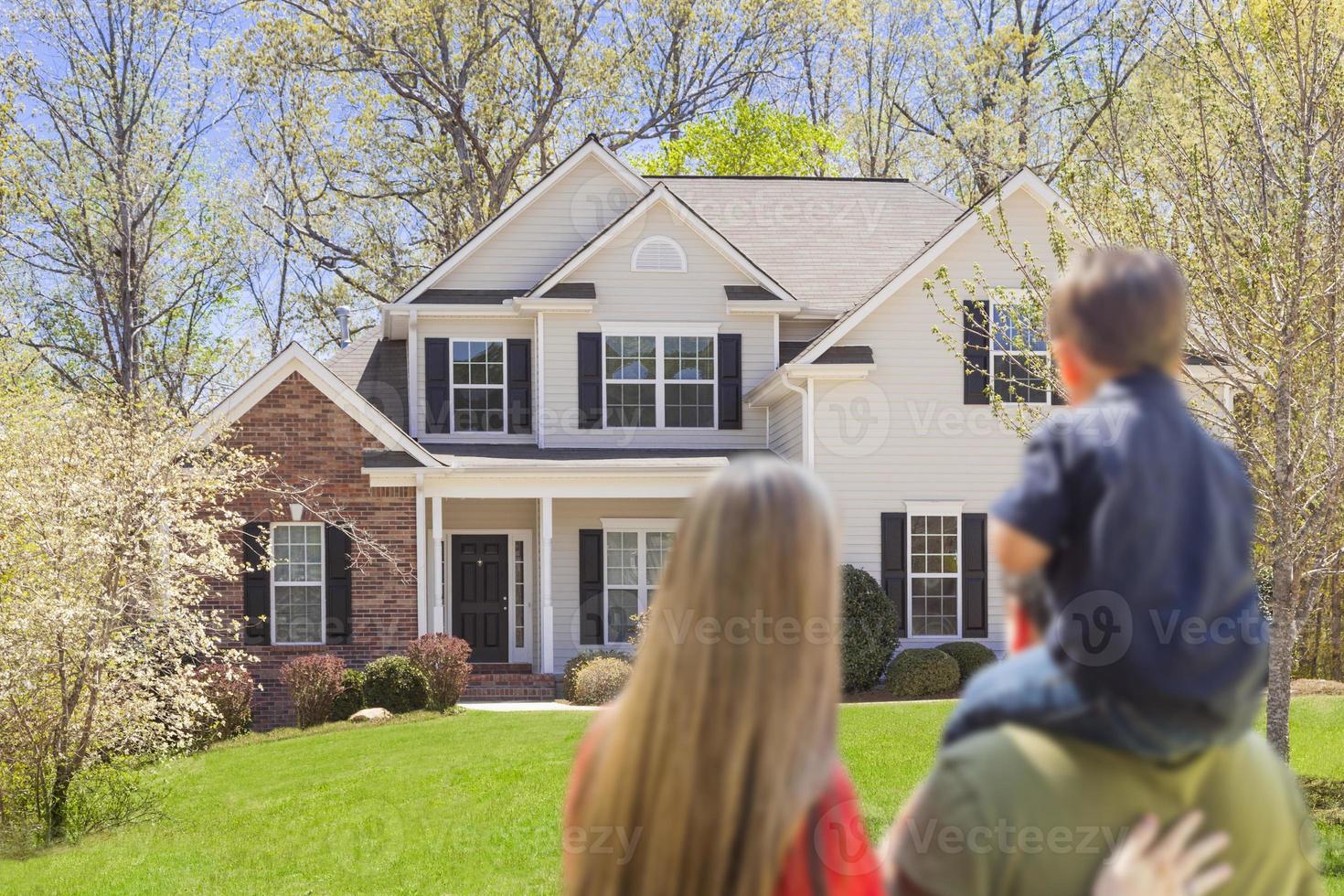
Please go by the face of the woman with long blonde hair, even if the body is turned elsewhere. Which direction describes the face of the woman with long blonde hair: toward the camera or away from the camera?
away from the camera

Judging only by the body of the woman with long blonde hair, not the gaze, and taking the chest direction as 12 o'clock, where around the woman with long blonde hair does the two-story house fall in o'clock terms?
The two-story house is roughly at 12 o'clock from the woman with long blonde hair.

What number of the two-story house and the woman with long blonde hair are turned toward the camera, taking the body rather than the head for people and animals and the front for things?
1

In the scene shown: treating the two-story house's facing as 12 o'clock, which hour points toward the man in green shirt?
The man in green shirt is roughly at 12 o'clock from the two-story house.

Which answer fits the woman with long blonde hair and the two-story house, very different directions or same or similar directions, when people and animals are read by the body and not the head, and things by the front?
very different directions

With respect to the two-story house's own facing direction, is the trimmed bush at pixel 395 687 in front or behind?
in front

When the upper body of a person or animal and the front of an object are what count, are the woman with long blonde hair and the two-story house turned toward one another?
yes

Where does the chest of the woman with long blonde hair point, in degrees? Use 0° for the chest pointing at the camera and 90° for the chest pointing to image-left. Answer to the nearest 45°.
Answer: approximately 180°

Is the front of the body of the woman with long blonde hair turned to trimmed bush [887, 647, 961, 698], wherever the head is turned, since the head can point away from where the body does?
yes

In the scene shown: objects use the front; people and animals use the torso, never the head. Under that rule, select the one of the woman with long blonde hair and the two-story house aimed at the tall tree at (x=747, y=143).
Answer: the woman with long blonde hair

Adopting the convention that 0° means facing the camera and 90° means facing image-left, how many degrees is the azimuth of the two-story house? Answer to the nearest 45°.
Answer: approximately 0°

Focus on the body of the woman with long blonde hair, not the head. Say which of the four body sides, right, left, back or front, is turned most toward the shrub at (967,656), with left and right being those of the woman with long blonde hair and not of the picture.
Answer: front
